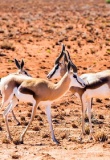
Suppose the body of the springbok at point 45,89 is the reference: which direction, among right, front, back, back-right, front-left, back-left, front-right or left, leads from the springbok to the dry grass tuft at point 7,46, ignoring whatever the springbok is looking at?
left

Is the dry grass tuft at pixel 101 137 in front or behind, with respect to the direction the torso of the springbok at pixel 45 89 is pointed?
in front

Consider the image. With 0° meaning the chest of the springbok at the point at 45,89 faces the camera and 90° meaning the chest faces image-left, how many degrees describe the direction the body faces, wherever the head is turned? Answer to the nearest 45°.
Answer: approximately 270°
